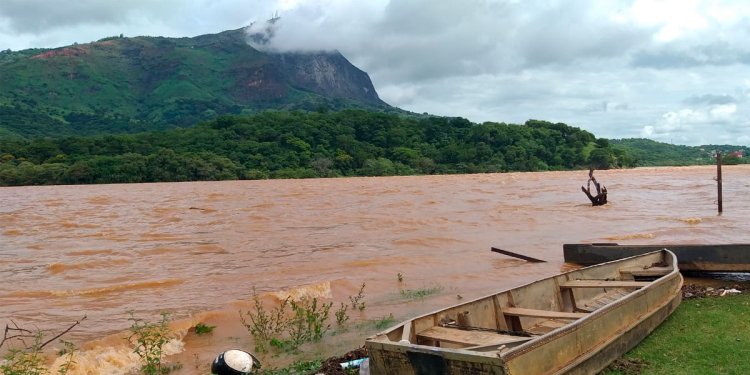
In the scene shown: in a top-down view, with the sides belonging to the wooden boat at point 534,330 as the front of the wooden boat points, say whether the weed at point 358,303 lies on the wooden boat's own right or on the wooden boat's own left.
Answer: on the wooden boat's own left

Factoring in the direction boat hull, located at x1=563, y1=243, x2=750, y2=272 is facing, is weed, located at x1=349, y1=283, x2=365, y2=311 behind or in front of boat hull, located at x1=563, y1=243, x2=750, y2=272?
in front

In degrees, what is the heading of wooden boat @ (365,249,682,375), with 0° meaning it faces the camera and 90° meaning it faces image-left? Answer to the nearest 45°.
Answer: approximately 225°

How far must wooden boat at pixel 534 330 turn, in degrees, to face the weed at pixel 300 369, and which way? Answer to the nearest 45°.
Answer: approximately 135° to its left

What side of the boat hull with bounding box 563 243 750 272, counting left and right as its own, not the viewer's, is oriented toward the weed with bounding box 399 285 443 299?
front

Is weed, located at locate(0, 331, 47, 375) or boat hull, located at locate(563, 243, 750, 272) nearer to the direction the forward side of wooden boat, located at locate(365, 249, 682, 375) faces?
the boat hull

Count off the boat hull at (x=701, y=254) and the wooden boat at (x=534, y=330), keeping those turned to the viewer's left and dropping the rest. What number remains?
1

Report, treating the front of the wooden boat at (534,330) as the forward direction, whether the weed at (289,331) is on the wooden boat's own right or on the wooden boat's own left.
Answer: on the wooden boat's own left

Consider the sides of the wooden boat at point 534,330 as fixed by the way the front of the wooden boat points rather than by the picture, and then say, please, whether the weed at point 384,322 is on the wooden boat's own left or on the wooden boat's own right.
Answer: on the wooden boat's own left

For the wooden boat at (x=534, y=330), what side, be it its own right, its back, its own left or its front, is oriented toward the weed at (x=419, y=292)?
left

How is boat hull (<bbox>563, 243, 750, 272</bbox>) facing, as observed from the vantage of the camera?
facing to the left of the viewer
